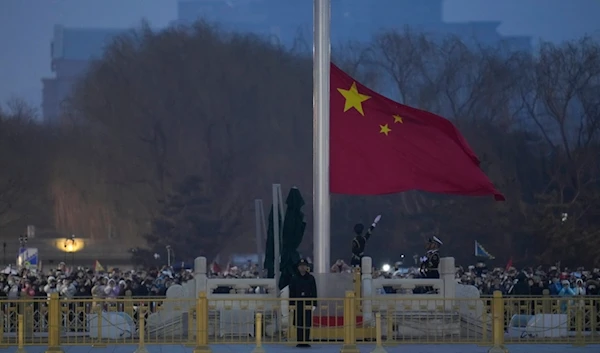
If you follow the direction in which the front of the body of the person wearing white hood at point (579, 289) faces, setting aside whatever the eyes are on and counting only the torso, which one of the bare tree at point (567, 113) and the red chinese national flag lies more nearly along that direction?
the red chinese national flag

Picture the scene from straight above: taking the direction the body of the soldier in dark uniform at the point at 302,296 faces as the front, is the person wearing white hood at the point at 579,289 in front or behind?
behind

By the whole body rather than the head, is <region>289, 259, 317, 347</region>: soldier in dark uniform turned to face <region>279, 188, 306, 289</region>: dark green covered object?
no

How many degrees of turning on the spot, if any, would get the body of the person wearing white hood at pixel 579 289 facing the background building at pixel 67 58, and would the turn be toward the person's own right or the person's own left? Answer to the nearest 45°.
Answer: approximately 135° to the person's own right

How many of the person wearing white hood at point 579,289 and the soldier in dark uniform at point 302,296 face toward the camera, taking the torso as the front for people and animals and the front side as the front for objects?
2

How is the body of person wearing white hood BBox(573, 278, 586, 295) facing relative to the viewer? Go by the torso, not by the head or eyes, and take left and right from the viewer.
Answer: facing the viewer

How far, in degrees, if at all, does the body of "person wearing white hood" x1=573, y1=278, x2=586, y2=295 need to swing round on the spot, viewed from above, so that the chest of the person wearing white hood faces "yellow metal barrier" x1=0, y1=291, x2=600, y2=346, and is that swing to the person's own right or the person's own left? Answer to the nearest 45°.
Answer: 0° — they already face it

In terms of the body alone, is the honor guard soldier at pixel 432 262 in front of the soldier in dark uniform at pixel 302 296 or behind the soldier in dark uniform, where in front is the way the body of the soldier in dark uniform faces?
behind

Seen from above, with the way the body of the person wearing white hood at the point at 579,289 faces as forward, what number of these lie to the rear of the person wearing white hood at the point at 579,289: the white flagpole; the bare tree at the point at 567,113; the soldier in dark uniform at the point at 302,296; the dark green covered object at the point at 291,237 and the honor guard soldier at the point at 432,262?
1

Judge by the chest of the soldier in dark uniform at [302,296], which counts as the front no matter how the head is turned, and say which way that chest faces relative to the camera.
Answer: toward the camera

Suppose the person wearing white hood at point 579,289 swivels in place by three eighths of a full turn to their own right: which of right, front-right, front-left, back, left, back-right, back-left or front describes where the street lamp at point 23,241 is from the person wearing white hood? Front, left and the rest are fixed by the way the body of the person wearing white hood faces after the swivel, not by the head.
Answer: front

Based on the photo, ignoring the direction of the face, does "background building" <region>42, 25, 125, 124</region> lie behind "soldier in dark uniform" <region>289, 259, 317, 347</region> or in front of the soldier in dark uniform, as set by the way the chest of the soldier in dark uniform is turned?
behind

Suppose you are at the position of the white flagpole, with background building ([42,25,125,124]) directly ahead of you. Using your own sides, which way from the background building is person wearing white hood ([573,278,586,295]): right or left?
right

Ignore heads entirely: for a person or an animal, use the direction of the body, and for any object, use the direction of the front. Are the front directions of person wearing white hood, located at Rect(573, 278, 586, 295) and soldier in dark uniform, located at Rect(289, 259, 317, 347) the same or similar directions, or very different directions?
same or similar directions

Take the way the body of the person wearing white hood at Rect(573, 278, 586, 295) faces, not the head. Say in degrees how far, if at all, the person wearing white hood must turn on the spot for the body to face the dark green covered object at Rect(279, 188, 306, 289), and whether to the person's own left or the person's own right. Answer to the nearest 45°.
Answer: approximately 45° to the person's own right

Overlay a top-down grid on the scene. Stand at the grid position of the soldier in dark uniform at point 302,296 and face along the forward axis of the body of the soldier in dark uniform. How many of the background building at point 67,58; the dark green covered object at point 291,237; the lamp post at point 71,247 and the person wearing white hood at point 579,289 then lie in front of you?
0
